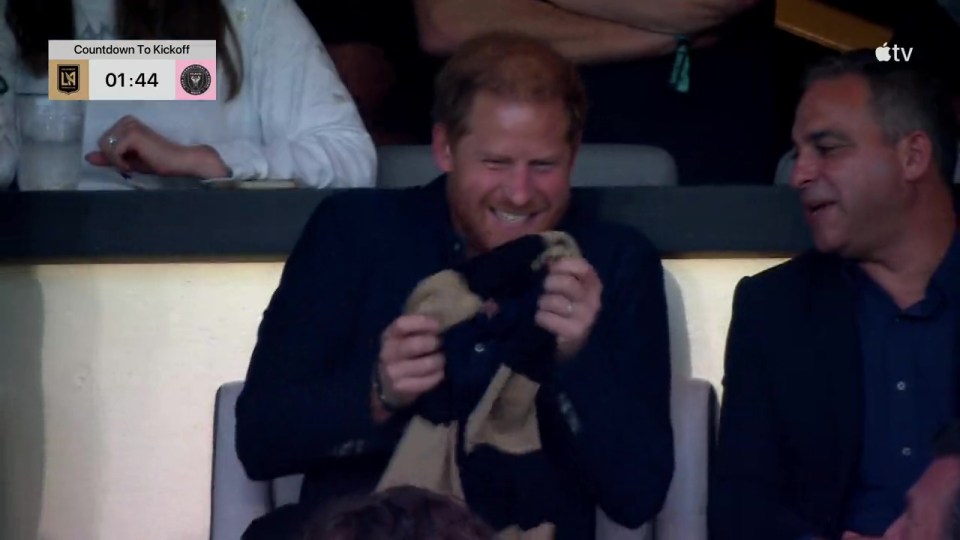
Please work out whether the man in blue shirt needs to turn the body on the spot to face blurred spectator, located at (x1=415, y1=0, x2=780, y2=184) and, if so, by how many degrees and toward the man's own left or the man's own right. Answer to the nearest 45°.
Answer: approximately 135° to the man's own right

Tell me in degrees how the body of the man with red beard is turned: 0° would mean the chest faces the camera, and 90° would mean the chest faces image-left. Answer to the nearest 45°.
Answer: approximately 0°

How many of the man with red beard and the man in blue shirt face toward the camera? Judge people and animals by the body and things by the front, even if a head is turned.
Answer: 2

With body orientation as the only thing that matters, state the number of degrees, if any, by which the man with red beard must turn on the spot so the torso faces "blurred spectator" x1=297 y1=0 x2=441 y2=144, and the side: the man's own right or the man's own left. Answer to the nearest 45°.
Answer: approximately 180°

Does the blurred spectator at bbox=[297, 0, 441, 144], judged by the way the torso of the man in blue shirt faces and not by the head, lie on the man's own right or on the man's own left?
on the man's own right

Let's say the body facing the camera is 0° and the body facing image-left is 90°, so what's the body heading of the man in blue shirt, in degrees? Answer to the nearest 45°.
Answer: approximately 0°

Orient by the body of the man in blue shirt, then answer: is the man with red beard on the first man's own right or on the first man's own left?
on the first man's own right

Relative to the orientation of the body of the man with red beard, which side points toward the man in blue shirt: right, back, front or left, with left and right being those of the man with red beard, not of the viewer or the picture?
left
